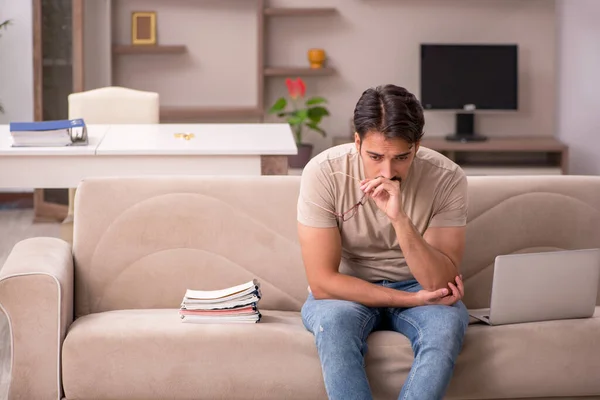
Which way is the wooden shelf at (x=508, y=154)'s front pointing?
toward the camera

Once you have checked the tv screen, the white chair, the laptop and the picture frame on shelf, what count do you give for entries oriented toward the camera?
3

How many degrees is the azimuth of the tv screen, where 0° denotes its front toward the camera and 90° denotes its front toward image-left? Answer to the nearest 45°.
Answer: approximately 0°

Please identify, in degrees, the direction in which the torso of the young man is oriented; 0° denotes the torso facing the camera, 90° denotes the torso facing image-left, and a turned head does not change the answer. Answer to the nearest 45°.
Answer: approximately 0°

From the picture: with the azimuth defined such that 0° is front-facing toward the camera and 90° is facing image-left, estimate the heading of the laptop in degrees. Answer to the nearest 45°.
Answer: approximately 135°

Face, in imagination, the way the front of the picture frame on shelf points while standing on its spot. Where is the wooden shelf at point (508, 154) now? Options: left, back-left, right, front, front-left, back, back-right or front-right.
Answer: left

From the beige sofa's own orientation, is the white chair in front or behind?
behind

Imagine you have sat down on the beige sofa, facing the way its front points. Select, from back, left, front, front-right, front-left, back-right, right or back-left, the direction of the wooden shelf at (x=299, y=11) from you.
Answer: back

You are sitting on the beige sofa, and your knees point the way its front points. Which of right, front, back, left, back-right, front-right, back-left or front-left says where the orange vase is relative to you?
back

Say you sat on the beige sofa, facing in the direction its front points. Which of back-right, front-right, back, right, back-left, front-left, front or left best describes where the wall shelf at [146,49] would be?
back

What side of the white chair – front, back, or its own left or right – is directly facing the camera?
front

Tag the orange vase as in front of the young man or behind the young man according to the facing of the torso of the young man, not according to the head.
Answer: behind

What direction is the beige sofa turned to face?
toward the camera
